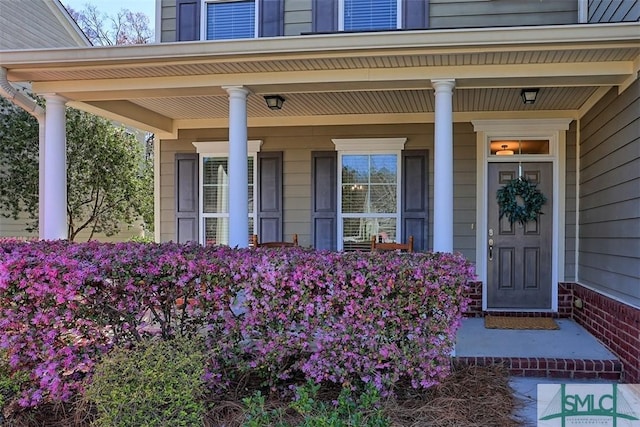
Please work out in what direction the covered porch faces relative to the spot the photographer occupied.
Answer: facing the viewer

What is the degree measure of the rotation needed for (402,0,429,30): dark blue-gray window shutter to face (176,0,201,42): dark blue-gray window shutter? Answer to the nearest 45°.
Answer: approximately 90° to its right

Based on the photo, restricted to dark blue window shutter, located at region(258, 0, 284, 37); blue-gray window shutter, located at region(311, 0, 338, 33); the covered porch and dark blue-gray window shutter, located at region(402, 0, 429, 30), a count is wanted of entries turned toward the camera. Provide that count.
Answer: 4

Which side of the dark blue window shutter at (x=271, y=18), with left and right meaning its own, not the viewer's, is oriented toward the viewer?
front

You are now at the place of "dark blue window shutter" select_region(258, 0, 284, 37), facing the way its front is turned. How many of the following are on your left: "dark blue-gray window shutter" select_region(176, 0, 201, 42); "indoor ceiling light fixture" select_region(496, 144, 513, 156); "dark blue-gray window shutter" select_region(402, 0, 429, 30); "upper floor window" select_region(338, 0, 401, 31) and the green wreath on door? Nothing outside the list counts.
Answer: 4

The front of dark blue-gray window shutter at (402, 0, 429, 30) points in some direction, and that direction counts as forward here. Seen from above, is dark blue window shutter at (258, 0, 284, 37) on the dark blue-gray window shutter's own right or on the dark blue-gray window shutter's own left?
on the dark blue-gray window shutter's own right

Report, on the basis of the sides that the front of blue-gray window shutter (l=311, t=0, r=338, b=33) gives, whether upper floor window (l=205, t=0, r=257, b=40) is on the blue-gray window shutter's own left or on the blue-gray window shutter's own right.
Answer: on the blue-gray window shutter's own right

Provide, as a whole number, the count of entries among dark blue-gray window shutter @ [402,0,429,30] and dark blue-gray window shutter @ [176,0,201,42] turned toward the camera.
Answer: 2

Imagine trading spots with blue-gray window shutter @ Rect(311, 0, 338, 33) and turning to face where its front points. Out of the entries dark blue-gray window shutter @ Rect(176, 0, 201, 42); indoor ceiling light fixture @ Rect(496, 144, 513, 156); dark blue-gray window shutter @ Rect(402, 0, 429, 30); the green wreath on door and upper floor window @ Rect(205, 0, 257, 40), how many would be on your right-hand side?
2

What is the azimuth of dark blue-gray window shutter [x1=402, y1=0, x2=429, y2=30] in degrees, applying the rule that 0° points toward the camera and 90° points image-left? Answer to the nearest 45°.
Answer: approximately 0°

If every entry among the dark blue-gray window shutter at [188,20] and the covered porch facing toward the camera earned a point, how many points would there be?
2

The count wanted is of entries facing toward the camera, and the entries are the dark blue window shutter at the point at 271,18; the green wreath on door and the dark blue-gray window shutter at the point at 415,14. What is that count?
3

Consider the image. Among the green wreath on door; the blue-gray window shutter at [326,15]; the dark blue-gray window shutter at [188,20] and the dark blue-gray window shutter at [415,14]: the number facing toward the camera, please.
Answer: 4

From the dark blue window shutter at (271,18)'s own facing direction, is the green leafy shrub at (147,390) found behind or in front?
in front
